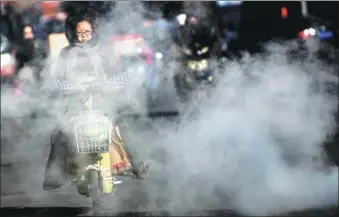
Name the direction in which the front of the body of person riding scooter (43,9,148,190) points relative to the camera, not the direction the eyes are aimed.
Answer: toward the camera
